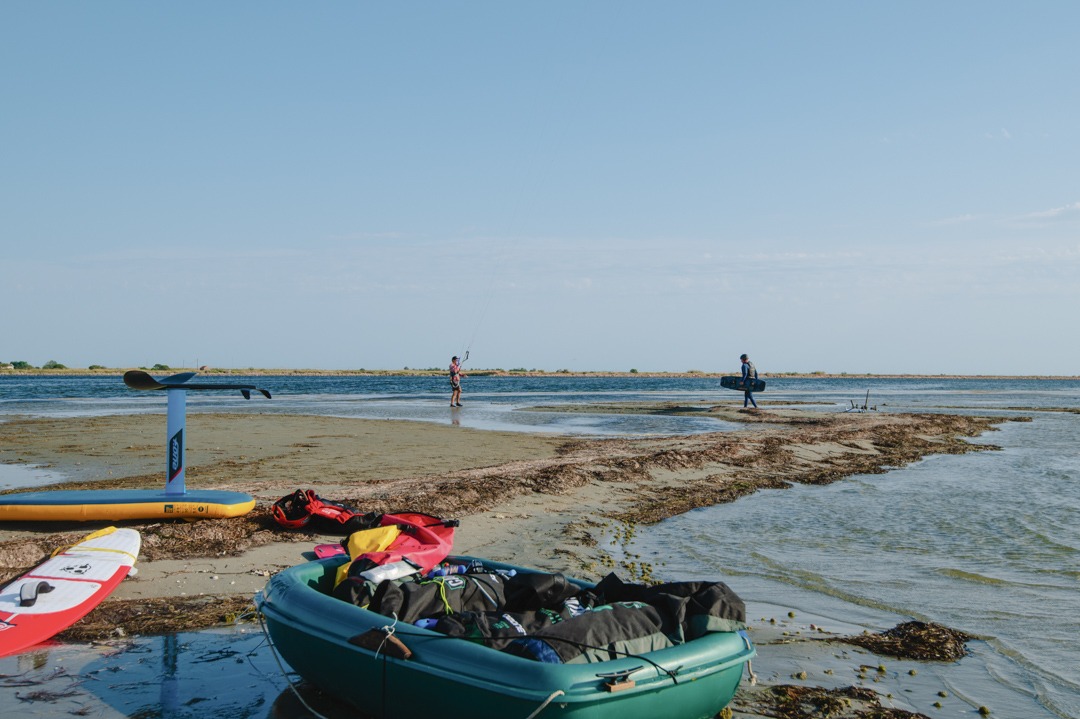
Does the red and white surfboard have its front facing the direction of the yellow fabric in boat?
no

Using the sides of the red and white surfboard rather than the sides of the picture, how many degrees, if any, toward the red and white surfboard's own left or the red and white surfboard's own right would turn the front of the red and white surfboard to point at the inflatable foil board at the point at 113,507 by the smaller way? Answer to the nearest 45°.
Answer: approximately 45° to the red and white surfboard's own left

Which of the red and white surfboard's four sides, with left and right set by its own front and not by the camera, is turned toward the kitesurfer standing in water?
front

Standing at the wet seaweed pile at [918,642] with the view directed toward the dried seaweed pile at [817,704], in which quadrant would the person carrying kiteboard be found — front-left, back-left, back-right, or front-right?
back-right

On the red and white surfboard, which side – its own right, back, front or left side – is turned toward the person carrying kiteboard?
front

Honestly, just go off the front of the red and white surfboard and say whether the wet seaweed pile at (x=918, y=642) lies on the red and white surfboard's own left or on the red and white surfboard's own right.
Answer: on the red and white surfboard's own right

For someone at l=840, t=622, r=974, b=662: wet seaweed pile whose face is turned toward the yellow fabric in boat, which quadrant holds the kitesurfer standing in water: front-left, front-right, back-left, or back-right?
front-right

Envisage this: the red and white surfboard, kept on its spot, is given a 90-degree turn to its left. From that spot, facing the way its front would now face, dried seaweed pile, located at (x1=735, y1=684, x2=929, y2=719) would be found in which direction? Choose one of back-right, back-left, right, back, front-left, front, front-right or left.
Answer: back

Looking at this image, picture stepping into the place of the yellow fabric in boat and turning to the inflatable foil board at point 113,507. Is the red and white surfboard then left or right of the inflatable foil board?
left

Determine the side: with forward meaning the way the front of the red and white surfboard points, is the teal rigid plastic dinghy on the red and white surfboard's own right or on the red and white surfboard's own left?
on the red and white surfboard's own right

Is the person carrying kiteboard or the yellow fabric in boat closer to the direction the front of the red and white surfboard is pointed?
the person carrying kiteboard

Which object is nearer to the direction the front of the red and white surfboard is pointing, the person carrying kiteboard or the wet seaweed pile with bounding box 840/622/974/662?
the person carrying kiteboard

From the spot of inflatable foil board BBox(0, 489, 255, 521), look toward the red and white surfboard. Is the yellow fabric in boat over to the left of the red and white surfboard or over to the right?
left

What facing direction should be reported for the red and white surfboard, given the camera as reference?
facing away from the viewer and to the right of the viewer
